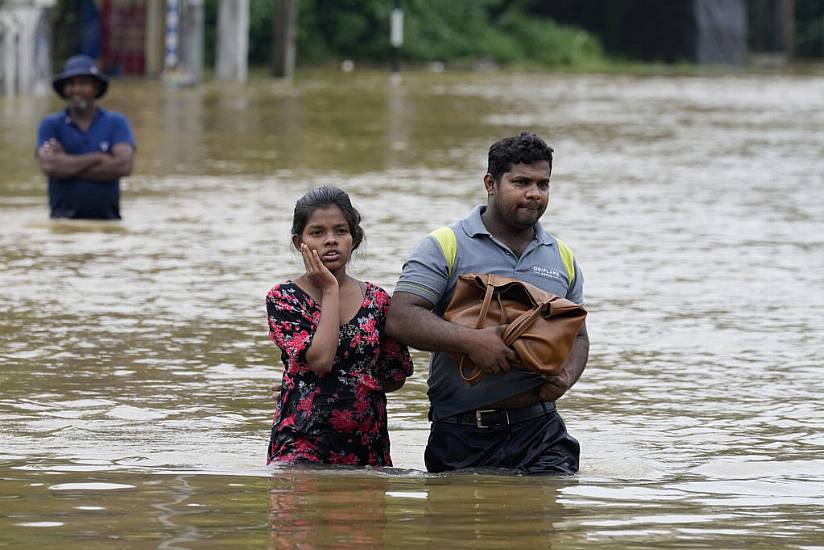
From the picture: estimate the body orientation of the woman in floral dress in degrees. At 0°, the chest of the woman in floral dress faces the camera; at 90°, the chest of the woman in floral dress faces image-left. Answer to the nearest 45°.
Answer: approximately 0°

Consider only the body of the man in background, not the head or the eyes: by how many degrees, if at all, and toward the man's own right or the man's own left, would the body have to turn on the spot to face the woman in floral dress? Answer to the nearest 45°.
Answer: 0° — they already face them

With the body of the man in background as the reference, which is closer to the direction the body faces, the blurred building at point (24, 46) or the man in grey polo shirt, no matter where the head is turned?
the man in grey polo shirt

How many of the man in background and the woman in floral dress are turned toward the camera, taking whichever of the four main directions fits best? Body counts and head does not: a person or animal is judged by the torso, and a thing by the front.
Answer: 2

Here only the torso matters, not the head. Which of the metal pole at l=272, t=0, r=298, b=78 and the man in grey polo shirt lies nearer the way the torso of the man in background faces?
the man in grey polo shirt

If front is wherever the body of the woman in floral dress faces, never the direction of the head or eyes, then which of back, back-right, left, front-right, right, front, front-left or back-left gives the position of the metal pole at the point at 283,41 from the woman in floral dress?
back

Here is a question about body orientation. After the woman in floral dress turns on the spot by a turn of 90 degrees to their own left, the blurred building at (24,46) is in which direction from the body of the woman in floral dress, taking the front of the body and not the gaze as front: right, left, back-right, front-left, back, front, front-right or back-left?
left

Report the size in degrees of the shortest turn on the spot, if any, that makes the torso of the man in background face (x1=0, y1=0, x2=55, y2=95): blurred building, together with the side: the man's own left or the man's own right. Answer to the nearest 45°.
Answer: approximately 180°
